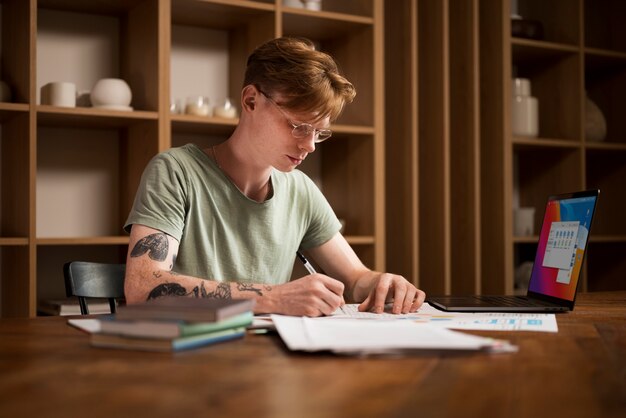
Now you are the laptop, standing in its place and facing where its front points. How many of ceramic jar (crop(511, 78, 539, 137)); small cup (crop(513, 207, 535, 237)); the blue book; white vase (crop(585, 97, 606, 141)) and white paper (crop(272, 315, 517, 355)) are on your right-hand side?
3

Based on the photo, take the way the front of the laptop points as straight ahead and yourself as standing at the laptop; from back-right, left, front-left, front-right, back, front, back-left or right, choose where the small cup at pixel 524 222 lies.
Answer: right

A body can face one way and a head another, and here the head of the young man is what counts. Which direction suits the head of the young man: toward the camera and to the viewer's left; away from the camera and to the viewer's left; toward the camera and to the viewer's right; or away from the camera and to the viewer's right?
toward the camera and to the viewer's right

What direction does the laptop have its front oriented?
to the viewer's left

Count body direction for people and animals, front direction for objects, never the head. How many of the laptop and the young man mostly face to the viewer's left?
1

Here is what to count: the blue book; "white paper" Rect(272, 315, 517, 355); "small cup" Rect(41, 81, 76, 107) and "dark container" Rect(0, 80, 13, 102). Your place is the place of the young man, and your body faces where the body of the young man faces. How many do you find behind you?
2

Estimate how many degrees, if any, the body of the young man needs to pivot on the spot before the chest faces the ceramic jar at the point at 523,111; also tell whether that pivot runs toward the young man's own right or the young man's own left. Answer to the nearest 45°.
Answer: approximately 90° to the young man's own left

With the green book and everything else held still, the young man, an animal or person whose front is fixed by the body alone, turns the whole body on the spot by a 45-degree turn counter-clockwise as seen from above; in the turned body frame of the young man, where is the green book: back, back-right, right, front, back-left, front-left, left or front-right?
right

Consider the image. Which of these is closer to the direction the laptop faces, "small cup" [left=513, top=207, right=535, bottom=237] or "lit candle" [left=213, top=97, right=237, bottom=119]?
the lit candle

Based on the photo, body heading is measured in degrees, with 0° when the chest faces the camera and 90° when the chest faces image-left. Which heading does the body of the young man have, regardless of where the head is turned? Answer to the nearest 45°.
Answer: approximately 315°

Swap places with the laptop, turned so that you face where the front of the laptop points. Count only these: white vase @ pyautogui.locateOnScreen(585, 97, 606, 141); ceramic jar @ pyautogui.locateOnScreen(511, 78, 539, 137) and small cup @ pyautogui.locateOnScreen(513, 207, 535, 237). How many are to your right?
3
